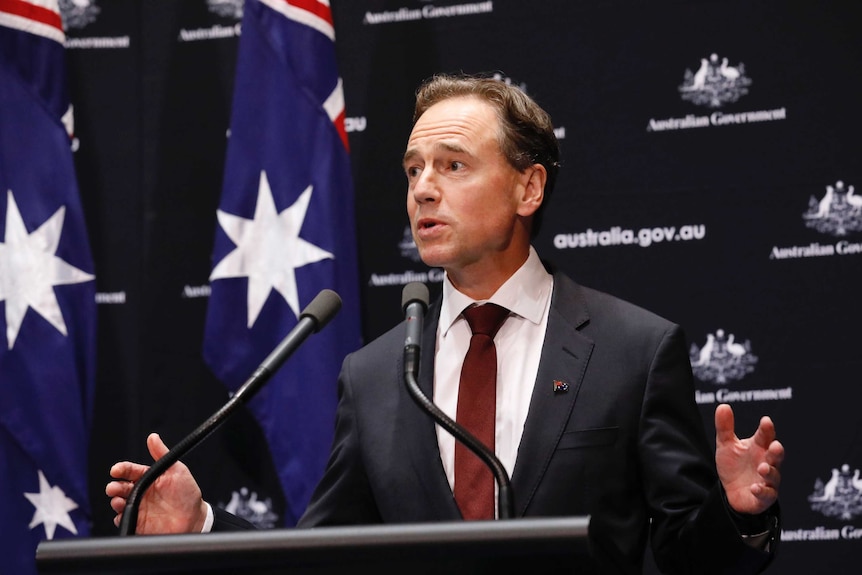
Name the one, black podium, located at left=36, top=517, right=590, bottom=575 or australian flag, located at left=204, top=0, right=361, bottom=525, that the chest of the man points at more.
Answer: the black podium

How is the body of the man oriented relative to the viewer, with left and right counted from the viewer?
facing the viewer and to the left of the viewer

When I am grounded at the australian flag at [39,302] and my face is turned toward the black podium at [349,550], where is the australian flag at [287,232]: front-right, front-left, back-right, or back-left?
front-left

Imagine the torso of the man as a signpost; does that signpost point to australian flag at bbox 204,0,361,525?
no

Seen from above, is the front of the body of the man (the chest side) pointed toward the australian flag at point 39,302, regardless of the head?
no

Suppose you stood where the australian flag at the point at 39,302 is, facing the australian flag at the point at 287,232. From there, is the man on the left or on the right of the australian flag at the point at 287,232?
right

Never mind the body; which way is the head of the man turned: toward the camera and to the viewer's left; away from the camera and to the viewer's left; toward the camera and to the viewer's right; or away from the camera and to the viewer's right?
toward the camera and to the viewer's left

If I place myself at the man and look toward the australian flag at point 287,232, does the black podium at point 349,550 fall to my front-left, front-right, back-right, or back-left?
back-left

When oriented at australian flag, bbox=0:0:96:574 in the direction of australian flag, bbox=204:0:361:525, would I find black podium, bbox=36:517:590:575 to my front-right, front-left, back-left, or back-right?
front-right

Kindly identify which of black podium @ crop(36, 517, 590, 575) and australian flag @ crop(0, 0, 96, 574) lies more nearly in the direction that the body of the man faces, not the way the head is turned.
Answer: the black podium

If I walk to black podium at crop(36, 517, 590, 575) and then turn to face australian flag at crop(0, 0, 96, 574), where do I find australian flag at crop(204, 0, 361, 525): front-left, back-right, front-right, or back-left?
front-right
